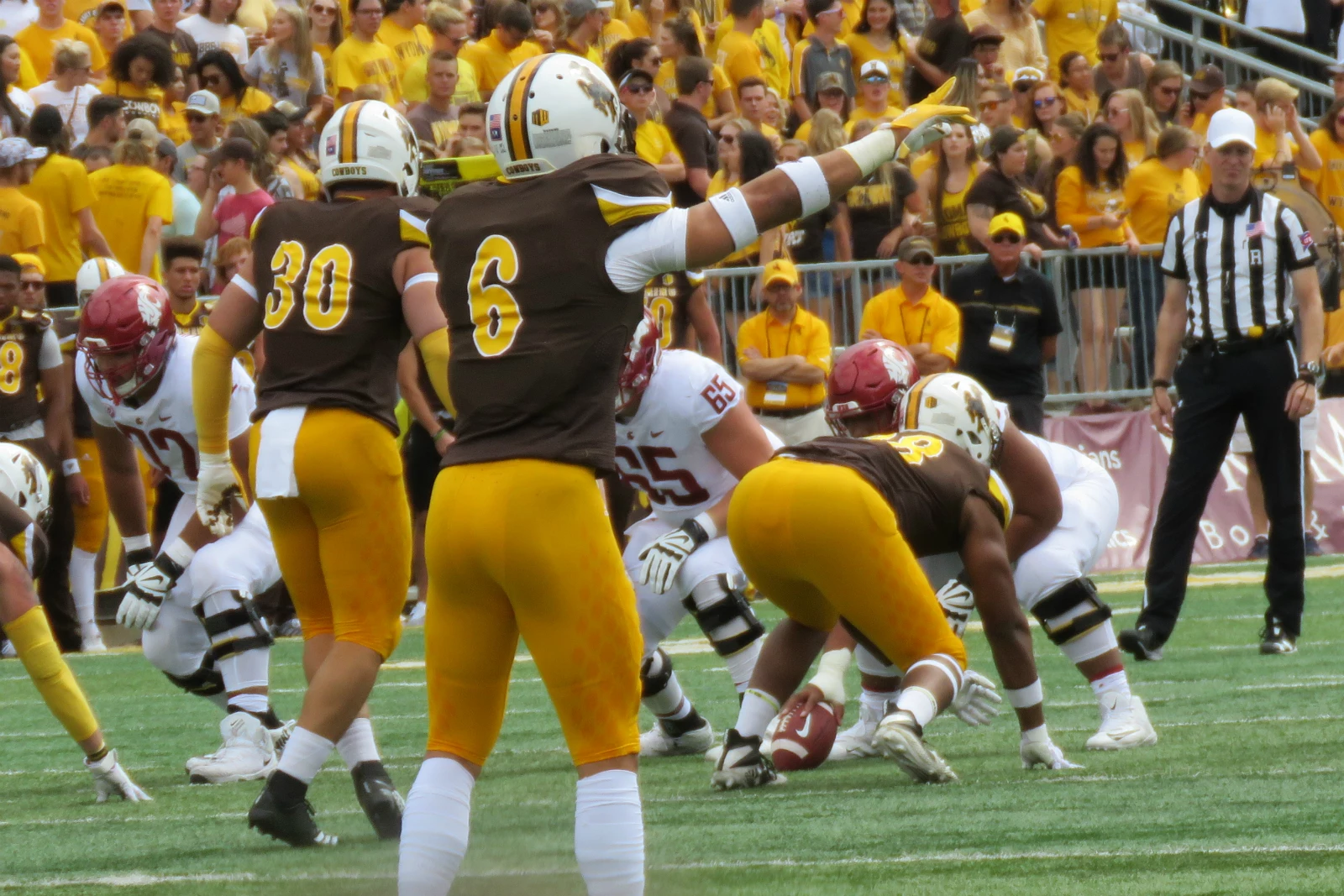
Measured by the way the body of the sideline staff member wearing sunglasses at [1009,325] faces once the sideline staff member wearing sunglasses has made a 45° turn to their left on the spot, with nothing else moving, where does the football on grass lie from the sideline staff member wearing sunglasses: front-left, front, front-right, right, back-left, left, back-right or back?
front-right

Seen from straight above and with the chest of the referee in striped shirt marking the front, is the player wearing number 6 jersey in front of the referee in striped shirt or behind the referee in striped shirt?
in front

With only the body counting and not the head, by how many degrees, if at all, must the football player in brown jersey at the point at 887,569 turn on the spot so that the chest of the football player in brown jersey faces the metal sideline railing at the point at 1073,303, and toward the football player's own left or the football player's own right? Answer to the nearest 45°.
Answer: approximately 45° to the football player's own left

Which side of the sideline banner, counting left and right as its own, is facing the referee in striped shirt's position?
front

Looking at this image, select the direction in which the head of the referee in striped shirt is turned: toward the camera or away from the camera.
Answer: toward the camera

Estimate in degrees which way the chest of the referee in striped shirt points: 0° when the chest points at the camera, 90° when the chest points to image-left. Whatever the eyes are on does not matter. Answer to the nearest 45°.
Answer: approximately 0°

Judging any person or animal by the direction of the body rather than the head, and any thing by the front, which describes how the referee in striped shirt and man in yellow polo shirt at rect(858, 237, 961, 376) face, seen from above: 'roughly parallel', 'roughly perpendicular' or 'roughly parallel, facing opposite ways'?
roughly parallel

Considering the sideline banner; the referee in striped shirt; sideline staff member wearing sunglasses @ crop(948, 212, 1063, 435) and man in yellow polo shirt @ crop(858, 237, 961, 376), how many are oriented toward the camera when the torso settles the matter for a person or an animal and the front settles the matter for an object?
4

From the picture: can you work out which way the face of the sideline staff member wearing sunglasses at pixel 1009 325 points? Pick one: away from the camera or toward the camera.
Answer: toward the camera

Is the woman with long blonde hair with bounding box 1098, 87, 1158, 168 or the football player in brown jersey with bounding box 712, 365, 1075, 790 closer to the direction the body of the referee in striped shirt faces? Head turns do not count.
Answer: the football player in brown jersey

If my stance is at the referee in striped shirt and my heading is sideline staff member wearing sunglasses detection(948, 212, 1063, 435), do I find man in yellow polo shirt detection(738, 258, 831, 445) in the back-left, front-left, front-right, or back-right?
front-left

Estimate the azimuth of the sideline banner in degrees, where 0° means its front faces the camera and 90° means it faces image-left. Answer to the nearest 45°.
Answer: approximately 0°

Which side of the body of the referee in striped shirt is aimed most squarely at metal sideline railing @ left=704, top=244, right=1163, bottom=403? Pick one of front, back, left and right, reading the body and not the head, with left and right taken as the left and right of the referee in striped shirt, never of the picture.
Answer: back

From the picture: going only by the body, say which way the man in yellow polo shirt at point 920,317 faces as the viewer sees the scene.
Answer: toward the camera

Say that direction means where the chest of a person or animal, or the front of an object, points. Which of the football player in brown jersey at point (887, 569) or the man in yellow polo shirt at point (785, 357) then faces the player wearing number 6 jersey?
the man in yellow polo shirt

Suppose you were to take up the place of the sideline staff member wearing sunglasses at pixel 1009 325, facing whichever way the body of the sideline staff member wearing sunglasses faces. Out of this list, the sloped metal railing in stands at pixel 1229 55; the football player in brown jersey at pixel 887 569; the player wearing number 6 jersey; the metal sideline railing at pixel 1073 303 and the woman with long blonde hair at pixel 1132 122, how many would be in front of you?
2

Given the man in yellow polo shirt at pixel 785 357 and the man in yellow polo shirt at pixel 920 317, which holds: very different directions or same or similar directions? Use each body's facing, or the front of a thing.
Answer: same or similar directions

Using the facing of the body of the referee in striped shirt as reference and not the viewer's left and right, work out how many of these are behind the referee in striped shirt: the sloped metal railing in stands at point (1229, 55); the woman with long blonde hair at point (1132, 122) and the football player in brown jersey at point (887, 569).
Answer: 2

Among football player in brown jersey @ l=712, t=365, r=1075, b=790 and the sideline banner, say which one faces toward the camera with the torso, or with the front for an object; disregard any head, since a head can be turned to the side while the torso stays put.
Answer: the sideline banner

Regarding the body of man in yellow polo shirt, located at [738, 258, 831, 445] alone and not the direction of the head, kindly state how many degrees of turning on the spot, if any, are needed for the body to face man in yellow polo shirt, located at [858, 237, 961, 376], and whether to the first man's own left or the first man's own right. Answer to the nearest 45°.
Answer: approximately 90° to the first man's own left
